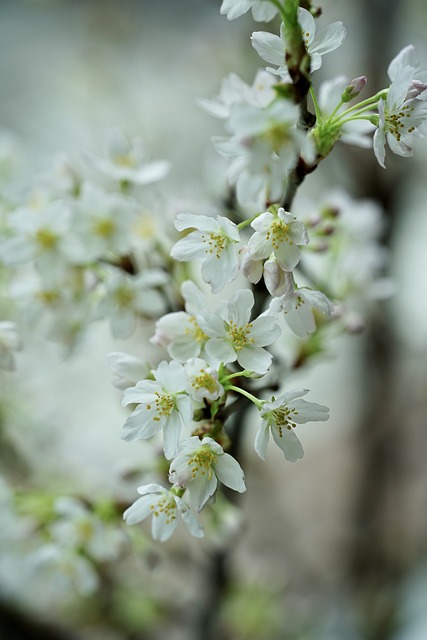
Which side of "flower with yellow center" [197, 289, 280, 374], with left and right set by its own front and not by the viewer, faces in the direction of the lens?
front
